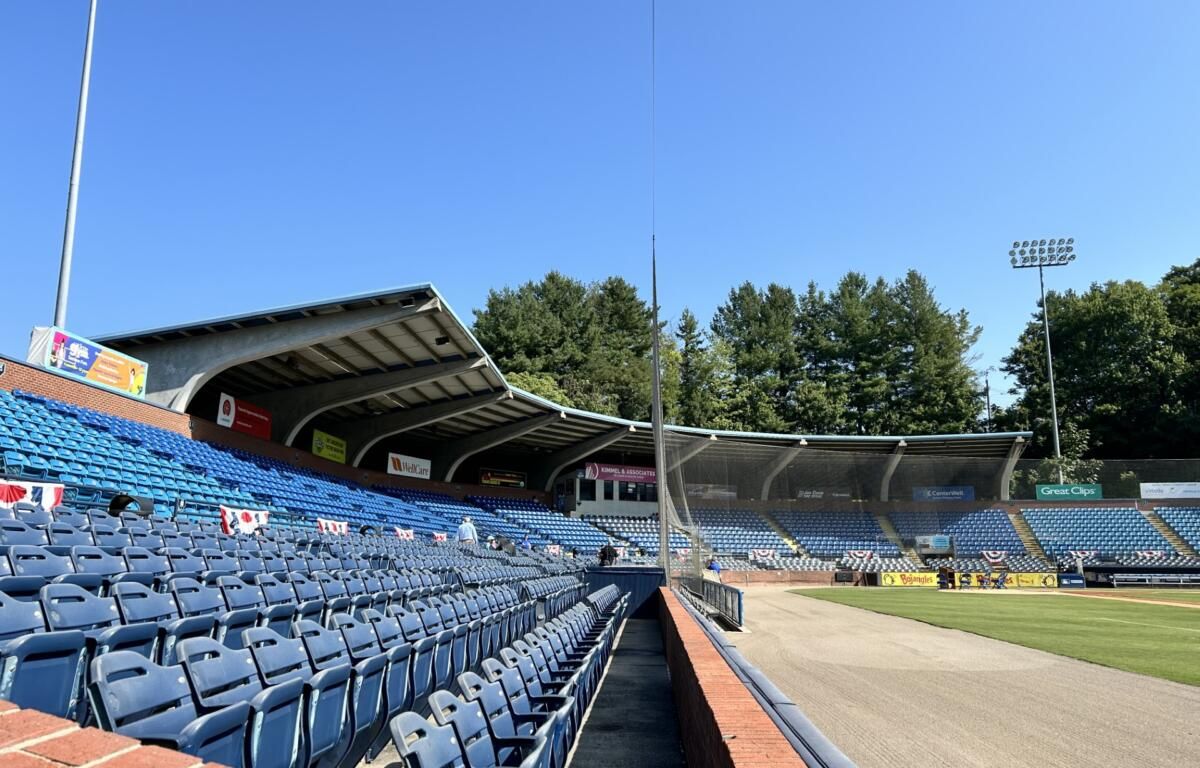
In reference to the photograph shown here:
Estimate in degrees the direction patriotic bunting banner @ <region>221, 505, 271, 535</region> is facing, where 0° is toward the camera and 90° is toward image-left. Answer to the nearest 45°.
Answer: approximately 315°

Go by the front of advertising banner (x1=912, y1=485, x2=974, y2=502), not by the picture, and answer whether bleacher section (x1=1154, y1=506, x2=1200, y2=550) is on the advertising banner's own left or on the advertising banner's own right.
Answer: on the advertising banner's own left

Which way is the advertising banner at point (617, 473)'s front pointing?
toward the camera

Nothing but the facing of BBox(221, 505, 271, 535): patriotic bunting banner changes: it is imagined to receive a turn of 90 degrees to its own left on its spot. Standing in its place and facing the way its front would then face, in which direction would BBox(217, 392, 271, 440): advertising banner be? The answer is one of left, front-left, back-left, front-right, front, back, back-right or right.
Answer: front-left

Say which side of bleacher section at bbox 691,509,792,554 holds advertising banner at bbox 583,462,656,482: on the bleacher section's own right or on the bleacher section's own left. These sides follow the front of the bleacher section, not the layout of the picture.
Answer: on the bleacher section's own right

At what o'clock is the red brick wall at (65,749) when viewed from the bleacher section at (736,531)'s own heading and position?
The red brick wall is roughly at 12 o'clock from the bleacher section.

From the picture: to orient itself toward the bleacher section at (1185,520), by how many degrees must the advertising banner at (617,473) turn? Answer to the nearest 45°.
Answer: approximately 90° to its left

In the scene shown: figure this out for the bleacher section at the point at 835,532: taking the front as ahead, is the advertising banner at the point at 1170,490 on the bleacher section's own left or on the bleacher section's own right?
on the bleacher section's own left

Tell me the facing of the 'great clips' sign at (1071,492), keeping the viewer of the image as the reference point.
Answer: facing the viewer

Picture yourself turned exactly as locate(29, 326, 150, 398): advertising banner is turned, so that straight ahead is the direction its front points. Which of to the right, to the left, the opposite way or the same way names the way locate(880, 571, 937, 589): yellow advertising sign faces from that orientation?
to the right

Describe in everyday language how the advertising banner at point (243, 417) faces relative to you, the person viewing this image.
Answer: facing the viewer and to the right of the viewer

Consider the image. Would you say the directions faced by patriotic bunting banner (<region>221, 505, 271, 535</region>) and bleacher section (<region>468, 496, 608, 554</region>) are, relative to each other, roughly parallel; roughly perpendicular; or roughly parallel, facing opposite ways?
roughly parallel

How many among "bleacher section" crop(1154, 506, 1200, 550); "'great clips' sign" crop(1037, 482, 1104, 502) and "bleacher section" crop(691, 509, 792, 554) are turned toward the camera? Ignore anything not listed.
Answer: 3

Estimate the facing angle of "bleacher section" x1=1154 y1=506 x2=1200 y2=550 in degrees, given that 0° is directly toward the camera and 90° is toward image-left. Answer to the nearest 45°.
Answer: approximately 0°

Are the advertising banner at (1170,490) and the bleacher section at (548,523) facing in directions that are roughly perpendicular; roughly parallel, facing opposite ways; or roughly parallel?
roughly perpendicular

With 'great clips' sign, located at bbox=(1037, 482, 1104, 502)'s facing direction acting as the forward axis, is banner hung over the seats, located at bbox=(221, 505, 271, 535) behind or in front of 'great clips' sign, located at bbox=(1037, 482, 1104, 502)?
in front

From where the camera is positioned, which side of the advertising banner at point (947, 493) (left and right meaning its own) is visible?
front
